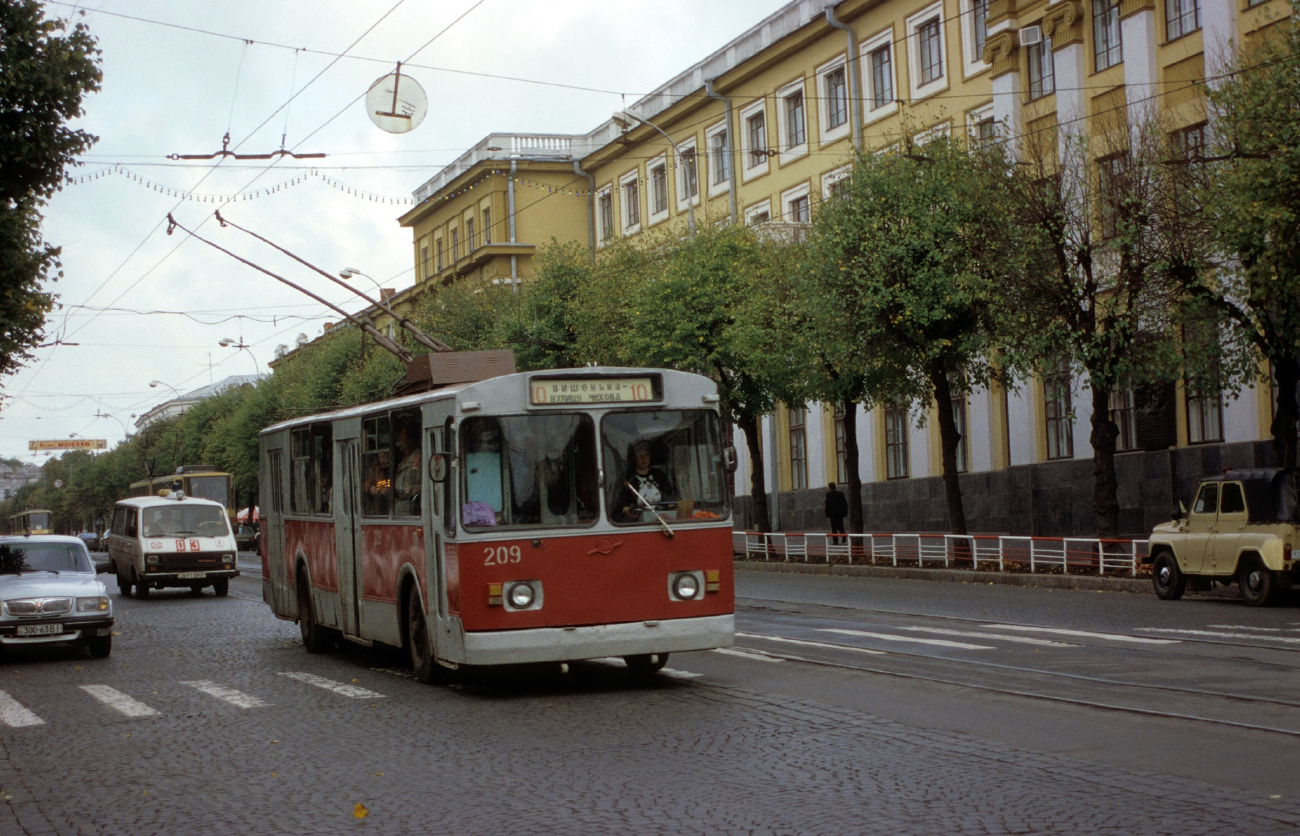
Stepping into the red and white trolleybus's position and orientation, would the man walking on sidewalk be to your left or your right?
on your left

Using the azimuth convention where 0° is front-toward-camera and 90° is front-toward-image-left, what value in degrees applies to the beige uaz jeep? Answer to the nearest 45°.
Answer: approximately 135°

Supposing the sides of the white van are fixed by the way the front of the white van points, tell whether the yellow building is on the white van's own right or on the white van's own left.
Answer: on the white van's own left

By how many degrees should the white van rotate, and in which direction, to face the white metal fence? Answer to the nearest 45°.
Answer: approximately 45° to its left

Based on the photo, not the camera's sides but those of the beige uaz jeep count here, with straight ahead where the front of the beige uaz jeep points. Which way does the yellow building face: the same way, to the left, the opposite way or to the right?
to the left

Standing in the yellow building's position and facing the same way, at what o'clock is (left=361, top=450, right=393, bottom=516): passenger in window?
The passenger in window is roughly at 11 o'clock from the yellow building.

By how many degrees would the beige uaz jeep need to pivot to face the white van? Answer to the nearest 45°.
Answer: approximately 45° to its left

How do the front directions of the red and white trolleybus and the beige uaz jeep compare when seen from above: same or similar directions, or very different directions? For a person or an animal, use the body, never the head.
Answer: very different directions

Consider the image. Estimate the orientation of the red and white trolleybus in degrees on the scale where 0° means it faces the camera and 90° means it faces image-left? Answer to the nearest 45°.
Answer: approximately 315°

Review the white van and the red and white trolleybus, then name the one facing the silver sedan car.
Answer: the white van

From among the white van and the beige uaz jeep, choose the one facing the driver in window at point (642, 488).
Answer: the white van

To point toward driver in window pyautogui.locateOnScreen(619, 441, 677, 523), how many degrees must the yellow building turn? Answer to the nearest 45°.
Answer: approximately 45° to its left

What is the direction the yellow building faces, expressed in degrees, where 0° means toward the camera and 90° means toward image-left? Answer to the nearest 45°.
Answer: approximately 45°
